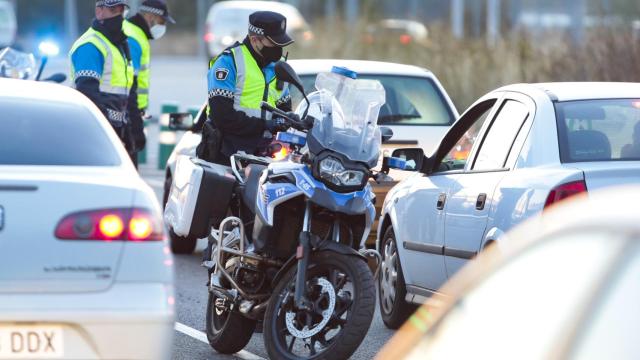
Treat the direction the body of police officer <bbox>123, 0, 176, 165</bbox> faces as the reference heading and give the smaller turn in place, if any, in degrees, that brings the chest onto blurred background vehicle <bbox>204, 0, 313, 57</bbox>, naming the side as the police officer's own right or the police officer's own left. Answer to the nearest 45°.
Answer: approximately 90° to the police officer's own left

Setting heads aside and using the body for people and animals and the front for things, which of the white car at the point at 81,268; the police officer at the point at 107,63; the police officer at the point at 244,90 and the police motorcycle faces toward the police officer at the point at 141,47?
the white car

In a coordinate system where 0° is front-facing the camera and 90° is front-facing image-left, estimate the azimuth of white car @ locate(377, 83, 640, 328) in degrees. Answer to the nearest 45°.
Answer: approximately 135°

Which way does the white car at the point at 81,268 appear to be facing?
away from the camera

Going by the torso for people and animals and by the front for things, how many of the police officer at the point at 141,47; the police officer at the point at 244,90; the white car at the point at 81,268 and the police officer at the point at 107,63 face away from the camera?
1

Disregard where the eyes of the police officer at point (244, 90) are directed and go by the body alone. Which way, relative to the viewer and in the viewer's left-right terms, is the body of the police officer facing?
facing the viewer and to the right of the viewer

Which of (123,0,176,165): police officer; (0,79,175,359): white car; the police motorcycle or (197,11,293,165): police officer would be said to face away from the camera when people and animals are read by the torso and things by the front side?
the white car

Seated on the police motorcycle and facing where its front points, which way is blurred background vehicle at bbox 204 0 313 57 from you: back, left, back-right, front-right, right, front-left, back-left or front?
back-left

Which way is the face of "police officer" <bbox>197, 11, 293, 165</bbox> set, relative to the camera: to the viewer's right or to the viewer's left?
to the viewer's right
